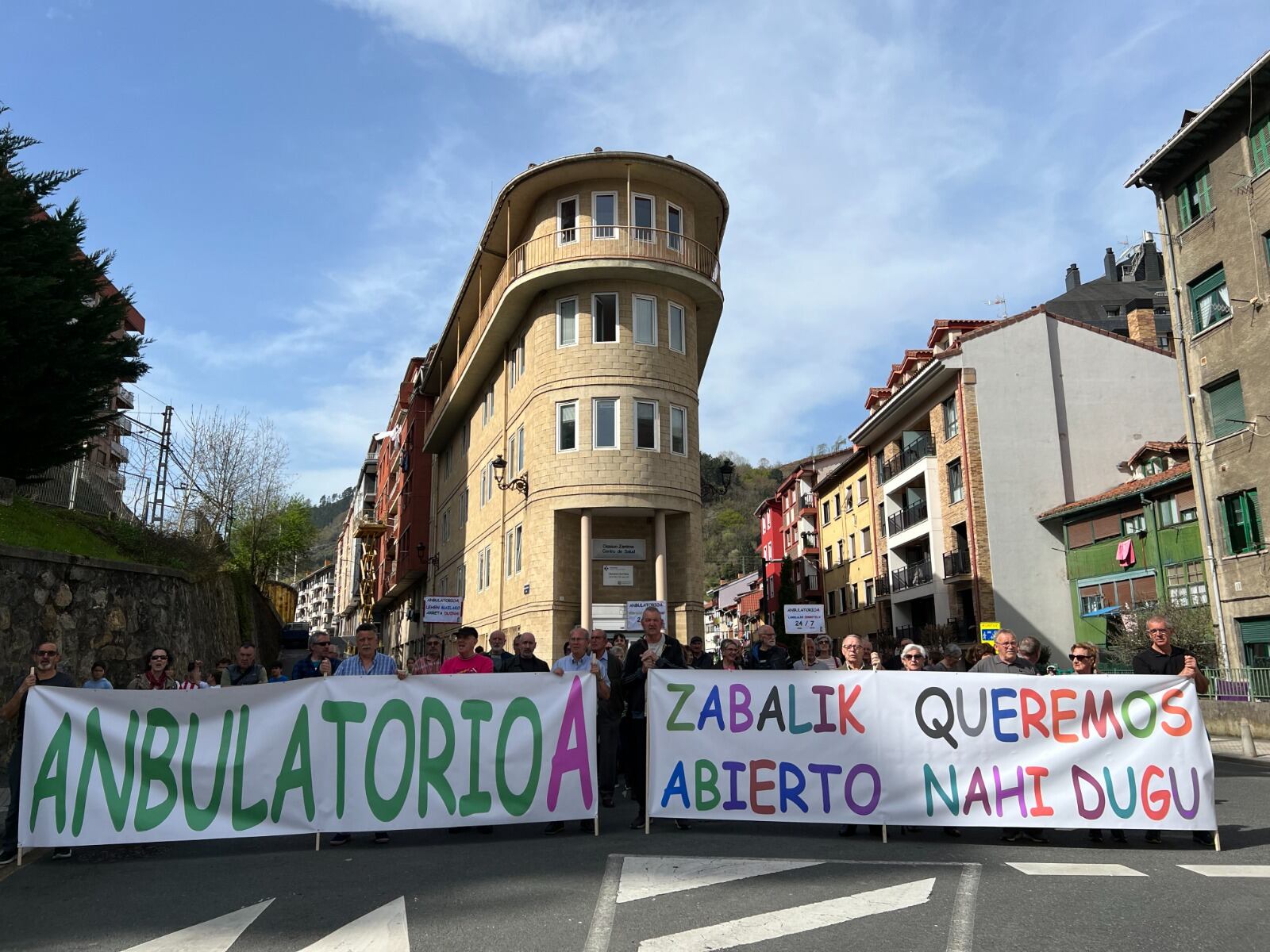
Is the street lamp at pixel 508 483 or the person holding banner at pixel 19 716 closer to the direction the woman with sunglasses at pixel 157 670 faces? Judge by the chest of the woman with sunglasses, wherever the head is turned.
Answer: the person holding banner

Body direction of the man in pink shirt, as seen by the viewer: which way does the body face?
toward the camera

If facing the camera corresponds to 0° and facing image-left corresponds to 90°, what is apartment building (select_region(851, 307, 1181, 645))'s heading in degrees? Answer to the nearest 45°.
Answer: approximately 45°

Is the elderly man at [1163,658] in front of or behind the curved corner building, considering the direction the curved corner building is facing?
in front

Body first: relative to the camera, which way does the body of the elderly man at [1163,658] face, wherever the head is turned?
toward the camera

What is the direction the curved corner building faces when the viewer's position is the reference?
facing the viewer

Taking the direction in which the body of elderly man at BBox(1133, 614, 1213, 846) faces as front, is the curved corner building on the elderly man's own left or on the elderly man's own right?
on the elderly man's own right

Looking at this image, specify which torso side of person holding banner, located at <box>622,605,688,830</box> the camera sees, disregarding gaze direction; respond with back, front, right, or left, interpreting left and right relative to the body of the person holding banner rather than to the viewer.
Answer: front

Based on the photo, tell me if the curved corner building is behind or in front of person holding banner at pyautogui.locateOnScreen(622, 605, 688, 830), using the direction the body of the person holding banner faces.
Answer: behind

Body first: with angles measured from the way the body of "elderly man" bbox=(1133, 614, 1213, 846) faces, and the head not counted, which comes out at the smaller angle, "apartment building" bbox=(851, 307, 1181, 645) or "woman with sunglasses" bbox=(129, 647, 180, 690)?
the woman with sunglasses
